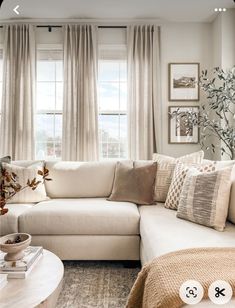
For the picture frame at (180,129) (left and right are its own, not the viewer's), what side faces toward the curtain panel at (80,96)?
right

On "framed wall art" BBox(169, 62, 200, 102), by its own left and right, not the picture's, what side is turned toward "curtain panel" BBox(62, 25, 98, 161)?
right

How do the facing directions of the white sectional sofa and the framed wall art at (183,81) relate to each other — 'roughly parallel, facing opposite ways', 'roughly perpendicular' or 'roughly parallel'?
roughly parallel

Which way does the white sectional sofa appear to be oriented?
toward the camera

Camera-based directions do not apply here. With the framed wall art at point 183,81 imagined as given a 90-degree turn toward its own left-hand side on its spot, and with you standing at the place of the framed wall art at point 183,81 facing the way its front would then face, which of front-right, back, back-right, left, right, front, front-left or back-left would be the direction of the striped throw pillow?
right

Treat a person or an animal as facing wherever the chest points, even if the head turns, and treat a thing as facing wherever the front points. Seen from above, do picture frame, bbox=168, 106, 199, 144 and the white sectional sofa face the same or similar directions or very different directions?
same or similar directions

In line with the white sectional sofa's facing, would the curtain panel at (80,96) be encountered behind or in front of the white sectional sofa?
behind

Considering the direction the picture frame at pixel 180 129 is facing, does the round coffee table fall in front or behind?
in front

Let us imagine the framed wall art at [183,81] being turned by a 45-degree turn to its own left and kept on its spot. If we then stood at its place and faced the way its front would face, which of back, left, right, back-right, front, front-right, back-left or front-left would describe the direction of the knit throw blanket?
front-right

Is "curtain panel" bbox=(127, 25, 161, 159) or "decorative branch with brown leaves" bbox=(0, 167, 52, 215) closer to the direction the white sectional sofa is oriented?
the decorative branch with brown leaves

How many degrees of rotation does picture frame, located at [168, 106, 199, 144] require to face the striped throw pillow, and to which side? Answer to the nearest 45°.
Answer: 0° — it already faces it

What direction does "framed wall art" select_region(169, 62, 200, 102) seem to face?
toward the camera

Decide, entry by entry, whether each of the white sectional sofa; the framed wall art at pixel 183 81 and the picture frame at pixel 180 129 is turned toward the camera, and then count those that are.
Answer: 3
